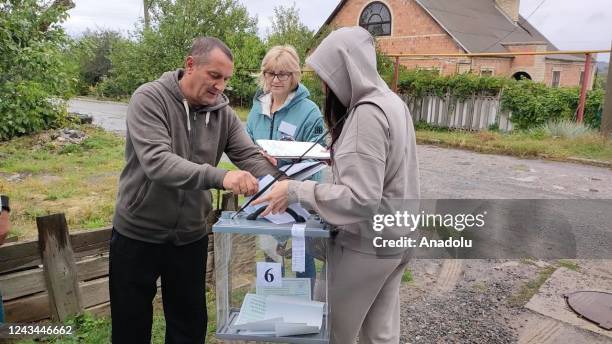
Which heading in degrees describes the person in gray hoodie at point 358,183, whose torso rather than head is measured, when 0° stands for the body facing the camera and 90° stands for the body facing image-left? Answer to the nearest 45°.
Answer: approximately 90°

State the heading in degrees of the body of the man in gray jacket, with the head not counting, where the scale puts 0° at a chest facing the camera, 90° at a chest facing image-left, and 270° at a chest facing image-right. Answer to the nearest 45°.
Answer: approximately 315°

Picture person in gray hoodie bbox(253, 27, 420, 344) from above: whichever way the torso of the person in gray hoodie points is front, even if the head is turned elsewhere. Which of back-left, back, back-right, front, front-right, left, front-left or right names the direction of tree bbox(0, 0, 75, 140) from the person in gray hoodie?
front-right

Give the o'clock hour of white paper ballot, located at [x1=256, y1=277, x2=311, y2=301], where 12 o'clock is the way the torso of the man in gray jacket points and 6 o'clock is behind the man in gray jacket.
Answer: The white paper ballot is roughly at 12 o'clock from the man in gray jacket.

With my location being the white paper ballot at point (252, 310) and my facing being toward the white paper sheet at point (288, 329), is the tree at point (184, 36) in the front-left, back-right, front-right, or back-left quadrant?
back-left

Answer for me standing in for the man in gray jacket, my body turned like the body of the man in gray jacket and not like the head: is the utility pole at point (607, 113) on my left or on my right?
on my left

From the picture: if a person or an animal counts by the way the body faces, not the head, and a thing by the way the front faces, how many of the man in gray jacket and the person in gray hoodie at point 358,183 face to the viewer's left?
1

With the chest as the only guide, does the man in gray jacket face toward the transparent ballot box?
yes

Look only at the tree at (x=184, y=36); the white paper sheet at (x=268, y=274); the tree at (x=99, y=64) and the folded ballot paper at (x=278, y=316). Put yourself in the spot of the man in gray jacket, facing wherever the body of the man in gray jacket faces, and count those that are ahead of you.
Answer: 2

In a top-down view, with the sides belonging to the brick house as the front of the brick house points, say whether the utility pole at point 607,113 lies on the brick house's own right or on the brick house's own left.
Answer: on the brick house's own left
